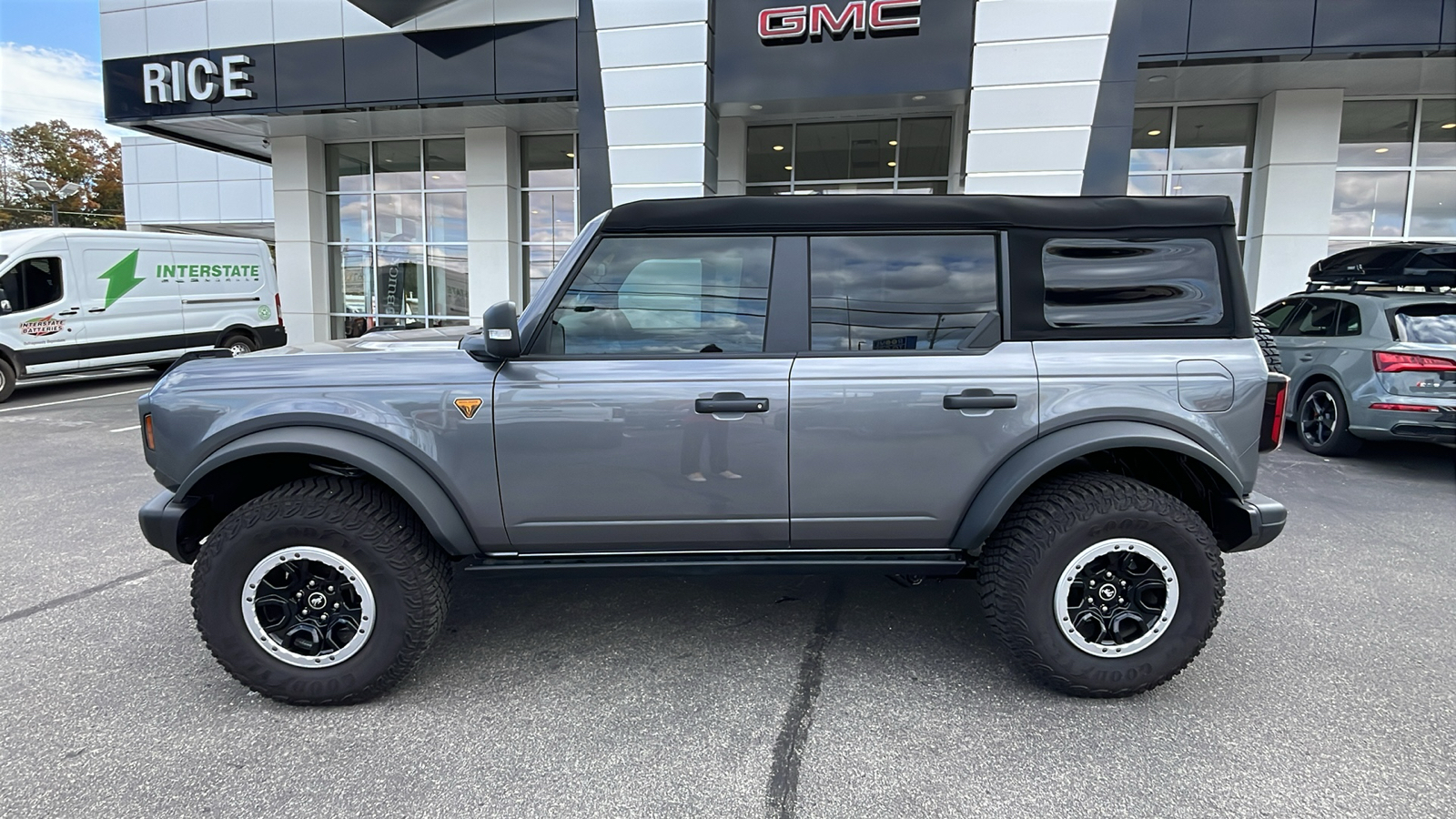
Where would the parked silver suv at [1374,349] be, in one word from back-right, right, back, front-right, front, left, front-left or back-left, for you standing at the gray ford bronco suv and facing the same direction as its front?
back-right

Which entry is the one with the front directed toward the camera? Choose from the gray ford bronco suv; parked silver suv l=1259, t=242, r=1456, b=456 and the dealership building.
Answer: the dealership building

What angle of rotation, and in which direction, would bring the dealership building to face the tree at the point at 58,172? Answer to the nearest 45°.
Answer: approximately 135° to its right

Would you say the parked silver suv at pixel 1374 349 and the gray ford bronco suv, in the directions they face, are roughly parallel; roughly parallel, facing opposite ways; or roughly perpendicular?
roughly perpendicular

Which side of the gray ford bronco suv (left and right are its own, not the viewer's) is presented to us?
left

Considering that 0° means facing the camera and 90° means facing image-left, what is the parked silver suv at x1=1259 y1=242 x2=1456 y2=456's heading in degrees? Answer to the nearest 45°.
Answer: approximately 135°

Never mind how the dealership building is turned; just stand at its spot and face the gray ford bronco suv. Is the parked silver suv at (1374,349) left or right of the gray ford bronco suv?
left

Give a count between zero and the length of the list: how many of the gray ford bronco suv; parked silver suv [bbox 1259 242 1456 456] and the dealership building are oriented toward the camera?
1

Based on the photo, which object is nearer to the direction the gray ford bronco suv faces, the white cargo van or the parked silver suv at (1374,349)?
the white cargo van

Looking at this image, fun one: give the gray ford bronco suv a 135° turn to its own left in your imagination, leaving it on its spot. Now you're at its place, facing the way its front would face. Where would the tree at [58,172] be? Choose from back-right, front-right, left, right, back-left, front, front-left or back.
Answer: back

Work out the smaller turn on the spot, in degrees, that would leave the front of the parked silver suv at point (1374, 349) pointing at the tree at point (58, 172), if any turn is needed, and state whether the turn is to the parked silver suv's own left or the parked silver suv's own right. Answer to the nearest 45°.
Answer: approximately 45° to the parked silver suv's own left

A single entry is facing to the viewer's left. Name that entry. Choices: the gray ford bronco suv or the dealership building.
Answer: the gray ford bronco suv

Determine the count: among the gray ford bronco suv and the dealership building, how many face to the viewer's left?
1

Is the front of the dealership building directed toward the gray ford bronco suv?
yes

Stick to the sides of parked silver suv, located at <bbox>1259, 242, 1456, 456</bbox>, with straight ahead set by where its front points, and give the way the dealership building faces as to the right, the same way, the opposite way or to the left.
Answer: the opposite way
